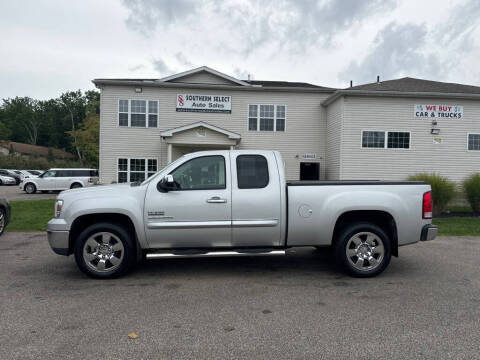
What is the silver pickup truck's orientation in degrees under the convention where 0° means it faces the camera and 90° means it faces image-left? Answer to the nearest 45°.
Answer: approximately 90°

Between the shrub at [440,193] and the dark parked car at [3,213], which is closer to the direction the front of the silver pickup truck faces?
the dark parked car

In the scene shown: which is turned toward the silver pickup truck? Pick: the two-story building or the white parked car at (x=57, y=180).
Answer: the two-story building

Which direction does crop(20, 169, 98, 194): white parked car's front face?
to the viewer's left

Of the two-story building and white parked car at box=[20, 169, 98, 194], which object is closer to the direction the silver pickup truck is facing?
the white parked car

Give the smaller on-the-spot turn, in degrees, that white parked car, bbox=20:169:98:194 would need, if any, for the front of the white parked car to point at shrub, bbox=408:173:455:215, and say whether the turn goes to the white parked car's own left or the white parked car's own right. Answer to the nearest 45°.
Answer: approximately 135° to the white parked car's own left

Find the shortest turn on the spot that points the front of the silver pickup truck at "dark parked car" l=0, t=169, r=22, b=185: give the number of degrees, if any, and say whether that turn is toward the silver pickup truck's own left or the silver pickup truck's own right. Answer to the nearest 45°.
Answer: approximately 45° to the silver pickup truck's own right

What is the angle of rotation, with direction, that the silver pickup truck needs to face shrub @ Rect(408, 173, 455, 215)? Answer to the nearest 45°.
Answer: approximately 135° to its right

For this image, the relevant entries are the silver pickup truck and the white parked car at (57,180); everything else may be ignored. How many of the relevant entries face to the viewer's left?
2
